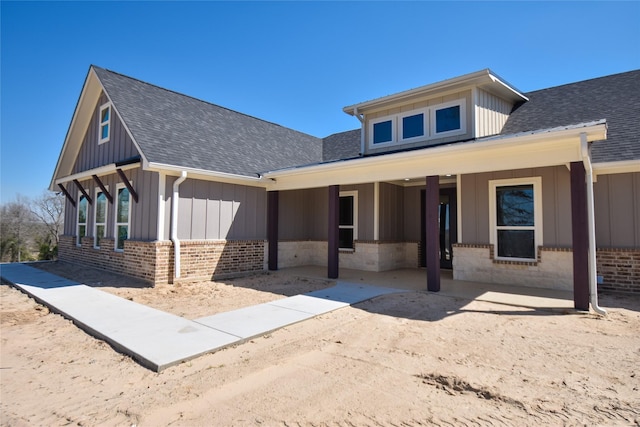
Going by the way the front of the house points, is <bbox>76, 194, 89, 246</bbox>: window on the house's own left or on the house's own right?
on the house's own right

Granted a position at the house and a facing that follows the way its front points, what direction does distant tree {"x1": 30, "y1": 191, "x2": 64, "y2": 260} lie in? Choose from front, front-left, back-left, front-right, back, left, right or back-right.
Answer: right

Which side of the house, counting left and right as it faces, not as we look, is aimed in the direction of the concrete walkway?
front

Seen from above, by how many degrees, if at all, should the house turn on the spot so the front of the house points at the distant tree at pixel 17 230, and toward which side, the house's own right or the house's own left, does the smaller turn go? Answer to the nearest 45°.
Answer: approximately 90° to the house's own right
